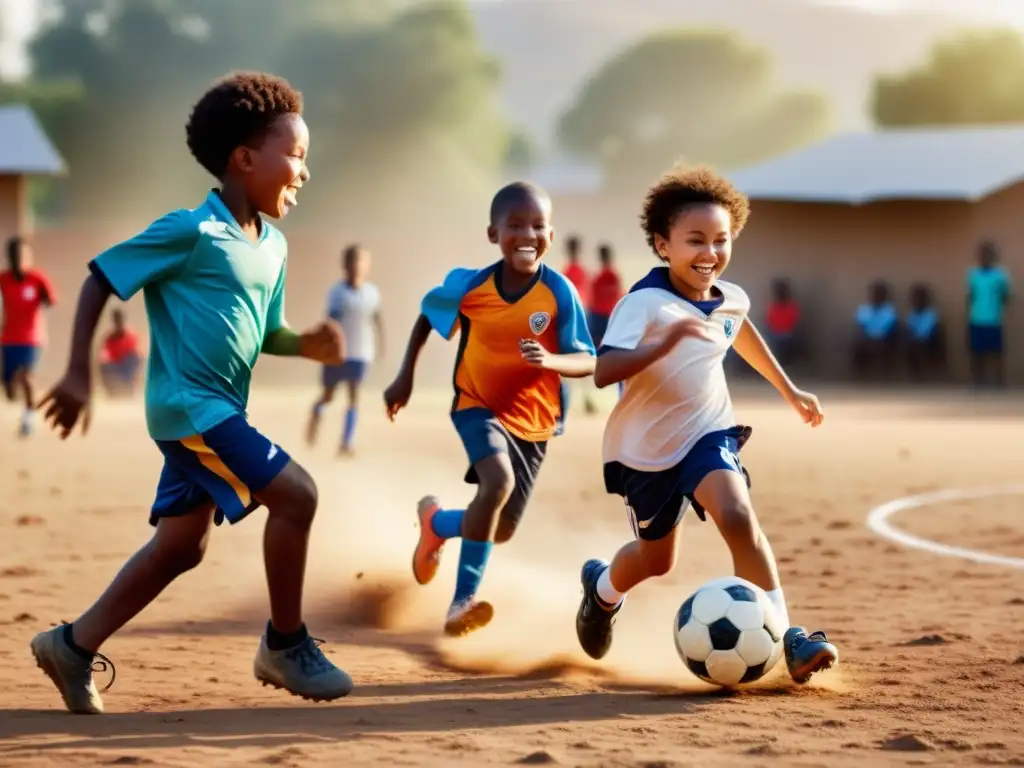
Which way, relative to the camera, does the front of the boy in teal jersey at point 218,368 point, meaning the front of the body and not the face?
to the viewer's right

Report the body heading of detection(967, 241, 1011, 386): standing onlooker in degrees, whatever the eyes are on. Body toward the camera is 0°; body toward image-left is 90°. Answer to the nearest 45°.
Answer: approximately 0°

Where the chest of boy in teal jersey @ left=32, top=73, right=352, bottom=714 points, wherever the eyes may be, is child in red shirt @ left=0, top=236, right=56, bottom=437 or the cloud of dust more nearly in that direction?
the cloud of dust

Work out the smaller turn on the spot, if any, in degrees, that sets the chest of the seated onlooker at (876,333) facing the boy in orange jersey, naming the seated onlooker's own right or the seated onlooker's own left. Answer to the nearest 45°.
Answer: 0° — they already face them

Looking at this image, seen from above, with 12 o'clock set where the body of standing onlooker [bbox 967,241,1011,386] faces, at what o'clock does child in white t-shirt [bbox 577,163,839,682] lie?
The child in white t-shirt is roughly at 12 o'clock from the standing onlooker.

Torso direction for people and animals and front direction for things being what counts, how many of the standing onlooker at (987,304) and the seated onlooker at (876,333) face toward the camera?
2

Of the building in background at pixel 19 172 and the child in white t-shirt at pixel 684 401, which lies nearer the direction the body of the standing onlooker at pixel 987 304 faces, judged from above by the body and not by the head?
the child in white t-shirt

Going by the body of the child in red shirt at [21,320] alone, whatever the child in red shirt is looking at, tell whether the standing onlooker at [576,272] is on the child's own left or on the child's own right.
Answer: on the child's own left
